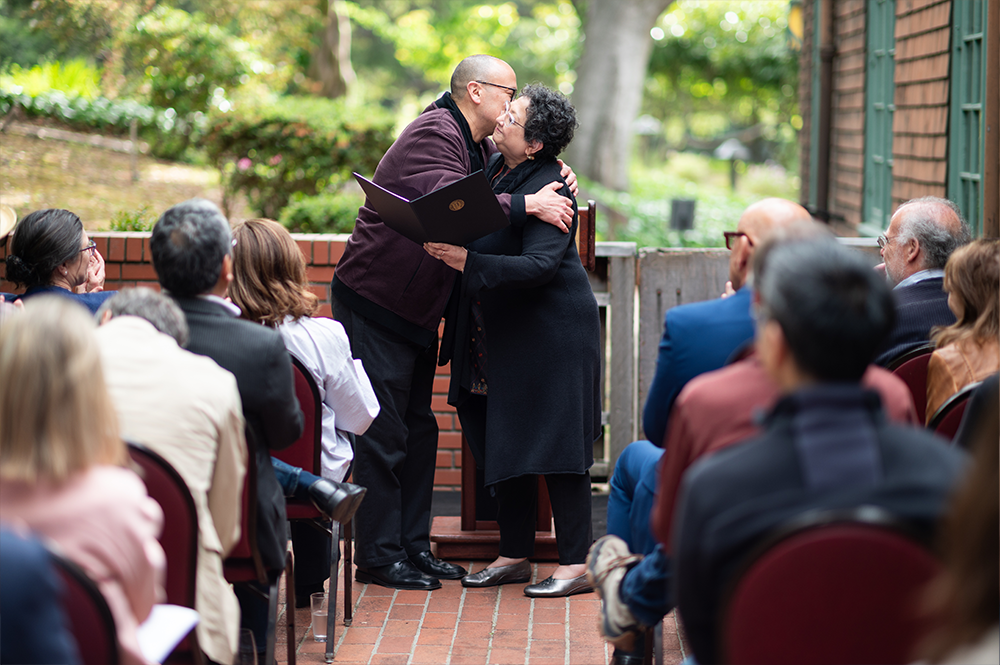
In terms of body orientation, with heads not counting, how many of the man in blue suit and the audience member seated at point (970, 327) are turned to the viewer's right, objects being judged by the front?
0

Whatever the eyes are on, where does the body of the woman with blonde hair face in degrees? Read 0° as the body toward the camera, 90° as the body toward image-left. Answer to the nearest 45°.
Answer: approximately 225°

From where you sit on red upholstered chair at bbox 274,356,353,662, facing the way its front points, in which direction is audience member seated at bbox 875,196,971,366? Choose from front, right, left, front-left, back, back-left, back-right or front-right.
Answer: front-right

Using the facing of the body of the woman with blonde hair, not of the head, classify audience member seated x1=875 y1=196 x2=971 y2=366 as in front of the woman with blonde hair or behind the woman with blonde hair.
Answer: in front

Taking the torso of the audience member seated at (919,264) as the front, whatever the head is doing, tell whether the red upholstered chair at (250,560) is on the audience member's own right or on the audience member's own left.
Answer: on the audience member's own left

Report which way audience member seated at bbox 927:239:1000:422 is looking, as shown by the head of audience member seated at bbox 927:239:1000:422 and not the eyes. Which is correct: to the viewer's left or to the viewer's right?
to the viewer's left

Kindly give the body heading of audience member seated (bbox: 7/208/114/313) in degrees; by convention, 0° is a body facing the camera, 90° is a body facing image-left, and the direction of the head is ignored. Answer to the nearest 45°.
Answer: approximately 225°

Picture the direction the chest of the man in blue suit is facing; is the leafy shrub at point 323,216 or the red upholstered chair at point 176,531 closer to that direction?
the leafy shrub

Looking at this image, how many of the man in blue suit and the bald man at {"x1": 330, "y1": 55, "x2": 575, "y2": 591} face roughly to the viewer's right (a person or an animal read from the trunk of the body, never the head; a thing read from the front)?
1

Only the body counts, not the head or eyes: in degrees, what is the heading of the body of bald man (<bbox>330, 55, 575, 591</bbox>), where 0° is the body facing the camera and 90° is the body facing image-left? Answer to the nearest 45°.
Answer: approximately 270°

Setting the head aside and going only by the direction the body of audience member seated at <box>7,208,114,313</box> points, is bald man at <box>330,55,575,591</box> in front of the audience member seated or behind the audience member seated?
in front

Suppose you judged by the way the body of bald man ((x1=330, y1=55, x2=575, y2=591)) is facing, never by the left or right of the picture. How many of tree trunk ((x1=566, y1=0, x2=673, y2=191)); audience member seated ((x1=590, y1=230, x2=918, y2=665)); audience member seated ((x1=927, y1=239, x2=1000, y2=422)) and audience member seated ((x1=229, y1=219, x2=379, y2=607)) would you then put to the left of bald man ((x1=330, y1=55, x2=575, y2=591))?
1

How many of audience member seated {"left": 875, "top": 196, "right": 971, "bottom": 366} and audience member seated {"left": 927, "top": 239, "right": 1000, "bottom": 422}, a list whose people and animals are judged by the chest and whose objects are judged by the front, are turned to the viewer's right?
0

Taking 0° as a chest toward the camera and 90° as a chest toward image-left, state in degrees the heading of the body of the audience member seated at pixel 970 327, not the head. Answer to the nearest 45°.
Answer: approximately 135°

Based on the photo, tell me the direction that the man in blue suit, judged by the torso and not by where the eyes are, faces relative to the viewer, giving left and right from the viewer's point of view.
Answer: facing away from the viewer and to the left of the viewer
